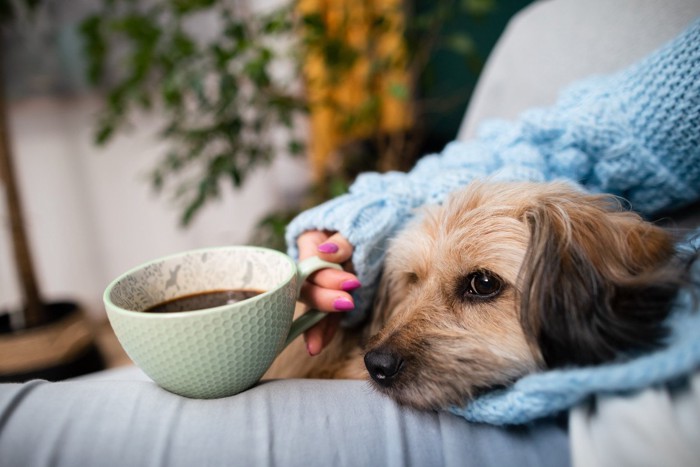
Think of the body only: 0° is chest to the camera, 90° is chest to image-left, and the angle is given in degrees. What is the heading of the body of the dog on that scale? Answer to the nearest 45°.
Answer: approximately 45°

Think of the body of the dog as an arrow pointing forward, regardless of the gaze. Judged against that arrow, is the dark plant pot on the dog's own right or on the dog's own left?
on the dog's own right

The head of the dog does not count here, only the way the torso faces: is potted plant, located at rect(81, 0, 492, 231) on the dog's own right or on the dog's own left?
on the dog's own right
